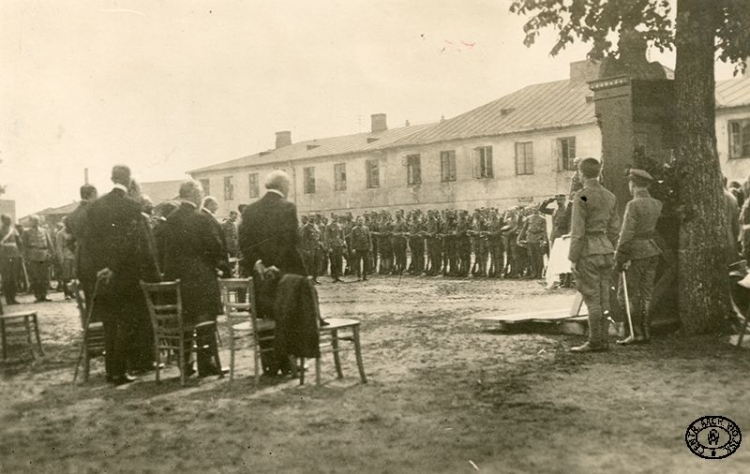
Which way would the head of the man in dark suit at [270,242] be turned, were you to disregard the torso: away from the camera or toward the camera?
away from the camera

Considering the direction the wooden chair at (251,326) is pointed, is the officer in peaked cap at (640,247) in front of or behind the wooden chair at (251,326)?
in front

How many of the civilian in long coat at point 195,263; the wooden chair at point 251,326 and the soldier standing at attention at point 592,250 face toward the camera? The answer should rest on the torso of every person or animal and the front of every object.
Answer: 0

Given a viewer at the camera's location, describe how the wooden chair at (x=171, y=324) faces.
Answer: facing away from the viewer and to the right of the viewer

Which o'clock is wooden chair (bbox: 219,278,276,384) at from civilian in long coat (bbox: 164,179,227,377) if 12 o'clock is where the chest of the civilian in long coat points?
The wooden chair is roughly at 3 o'clock from the civilian in long coat.

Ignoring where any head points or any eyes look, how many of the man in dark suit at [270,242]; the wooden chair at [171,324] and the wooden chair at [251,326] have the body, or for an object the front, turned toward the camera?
0

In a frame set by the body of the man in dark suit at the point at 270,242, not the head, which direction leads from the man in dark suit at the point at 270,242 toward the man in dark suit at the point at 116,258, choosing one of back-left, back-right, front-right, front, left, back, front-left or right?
back-left

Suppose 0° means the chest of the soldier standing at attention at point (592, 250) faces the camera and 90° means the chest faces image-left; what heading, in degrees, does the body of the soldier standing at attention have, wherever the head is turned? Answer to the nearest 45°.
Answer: approximately 135°

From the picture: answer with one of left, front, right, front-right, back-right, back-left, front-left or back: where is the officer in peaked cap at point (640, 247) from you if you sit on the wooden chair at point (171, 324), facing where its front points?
front-right

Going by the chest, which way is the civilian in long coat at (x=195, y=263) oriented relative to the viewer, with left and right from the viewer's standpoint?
facing away from the viewer and to the right of the viewer

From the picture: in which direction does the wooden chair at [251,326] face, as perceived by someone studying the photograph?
facing away from the viewer and to the right of the viewer

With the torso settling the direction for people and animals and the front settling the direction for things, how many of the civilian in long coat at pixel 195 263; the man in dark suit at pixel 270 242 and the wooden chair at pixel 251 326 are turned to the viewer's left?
0

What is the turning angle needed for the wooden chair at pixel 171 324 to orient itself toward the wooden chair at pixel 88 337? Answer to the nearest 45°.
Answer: approximately 90° to its left

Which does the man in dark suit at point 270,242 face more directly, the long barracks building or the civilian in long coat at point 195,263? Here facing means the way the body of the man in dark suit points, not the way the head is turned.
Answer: the long barracks building

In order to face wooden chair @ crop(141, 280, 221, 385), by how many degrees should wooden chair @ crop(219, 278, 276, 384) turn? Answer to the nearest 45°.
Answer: approximately 135° to its left

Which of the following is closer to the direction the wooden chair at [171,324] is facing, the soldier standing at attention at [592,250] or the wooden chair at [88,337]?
the soldier standing at attention

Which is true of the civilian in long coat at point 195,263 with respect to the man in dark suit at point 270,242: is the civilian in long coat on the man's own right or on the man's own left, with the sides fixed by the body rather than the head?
on the man's own left

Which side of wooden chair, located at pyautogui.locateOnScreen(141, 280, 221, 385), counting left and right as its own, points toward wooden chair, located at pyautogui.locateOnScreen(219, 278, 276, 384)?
right
